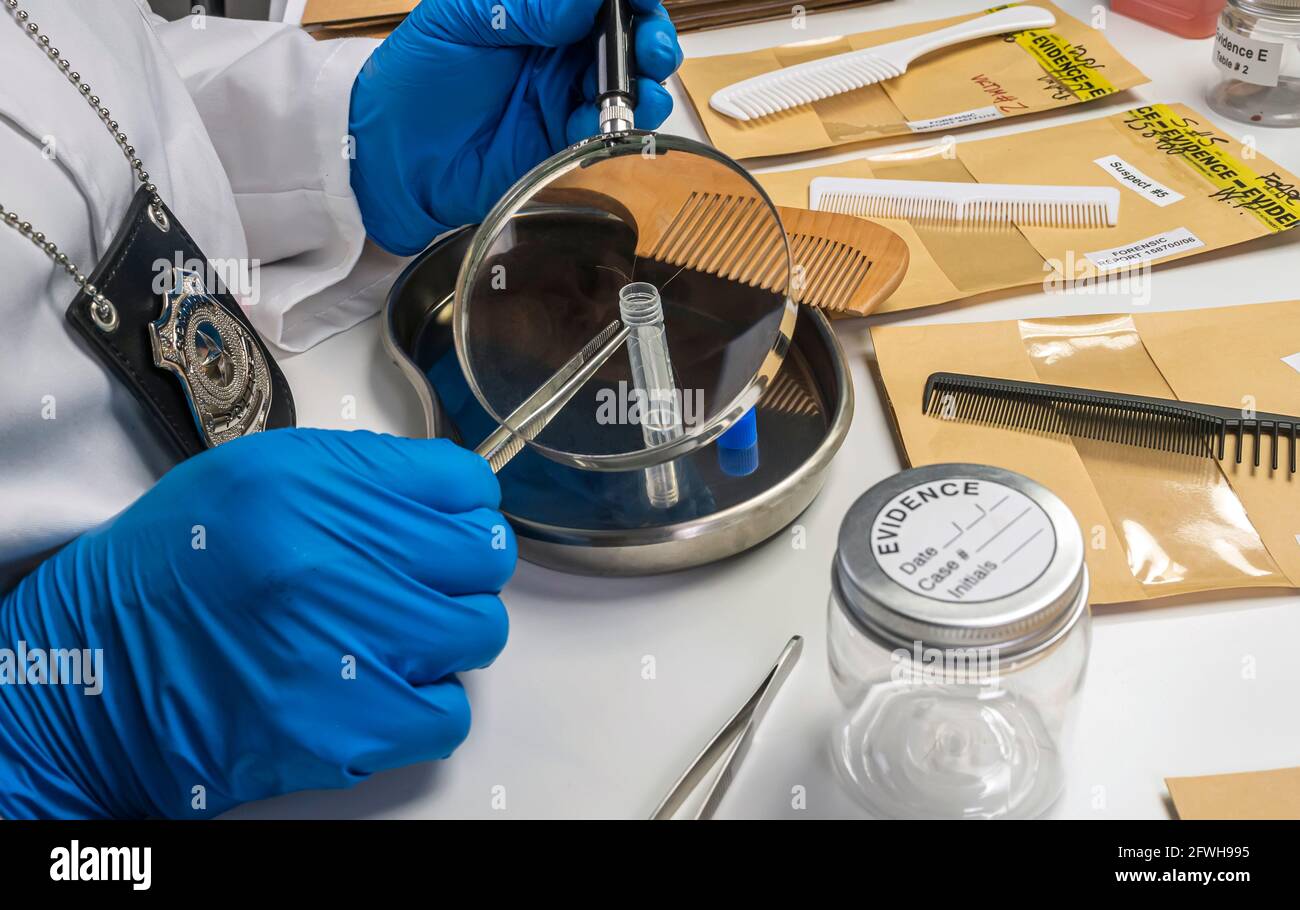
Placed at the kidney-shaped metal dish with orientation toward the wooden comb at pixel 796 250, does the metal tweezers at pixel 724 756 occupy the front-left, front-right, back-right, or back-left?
back-right

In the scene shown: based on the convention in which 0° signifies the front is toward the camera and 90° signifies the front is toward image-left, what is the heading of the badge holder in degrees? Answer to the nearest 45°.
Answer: approximately 315°

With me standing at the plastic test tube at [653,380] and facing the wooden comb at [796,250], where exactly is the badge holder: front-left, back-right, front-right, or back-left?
back-left

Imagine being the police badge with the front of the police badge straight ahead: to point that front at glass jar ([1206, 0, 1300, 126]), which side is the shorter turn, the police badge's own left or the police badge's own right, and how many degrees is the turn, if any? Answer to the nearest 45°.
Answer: approximately 45° to the police badge's own left

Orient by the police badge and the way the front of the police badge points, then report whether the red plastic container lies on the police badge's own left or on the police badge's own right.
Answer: on the police badge's own left

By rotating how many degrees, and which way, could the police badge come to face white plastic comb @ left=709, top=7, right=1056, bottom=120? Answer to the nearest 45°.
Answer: approximately 90° to its left
